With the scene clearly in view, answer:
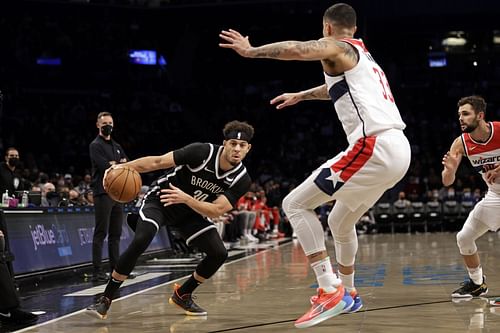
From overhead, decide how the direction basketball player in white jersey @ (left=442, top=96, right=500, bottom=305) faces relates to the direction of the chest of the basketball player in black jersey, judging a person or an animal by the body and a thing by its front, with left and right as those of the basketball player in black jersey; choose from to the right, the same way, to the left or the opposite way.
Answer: to the right

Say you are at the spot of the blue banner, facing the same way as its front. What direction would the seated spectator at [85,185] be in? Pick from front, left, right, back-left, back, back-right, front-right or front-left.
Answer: back-left

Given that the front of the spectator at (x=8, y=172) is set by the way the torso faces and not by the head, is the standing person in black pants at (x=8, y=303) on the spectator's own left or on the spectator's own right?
on the spectator's own right

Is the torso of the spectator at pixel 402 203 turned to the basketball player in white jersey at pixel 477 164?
yes

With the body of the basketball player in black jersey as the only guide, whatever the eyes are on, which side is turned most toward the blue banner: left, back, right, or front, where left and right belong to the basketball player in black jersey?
back

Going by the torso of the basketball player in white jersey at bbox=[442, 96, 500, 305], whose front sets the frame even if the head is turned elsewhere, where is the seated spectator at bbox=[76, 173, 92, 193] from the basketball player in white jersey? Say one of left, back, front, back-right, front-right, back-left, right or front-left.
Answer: right

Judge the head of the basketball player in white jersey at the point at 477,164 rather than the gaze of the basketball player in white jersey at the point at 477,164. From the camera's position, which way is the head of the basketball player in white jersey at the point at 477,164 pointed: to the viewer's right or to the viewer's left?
to the viewer's left

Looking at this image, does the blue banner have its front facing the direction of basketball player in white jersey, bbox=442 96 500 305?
yes

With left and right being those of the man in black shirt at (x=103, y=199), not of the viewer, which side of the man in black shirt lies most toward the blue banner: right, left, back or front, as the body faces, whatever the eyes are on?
back

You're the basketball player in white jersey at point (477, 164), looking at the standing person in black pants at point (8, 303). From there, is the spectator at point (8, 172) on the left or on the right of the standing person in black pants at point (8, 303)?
right

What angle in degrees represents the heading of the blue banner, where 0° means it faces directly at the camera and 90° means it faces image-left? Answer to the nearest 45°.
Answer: approximately 315°

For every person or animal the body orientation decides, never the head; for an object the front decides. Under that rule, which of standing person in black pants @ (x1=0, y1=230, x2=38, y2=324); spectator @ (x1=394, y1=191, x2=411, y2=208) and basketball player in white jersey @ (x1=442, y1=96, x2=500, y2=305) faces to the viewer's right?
the standing person in black pants

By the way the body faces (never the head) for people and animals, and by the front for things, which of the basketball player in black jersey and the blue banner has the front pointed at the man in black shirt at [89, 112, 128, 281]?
the blue banner

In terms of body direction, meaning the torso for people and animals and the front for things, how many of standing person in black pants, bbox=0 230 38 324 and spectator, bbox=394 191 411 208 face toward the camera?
1

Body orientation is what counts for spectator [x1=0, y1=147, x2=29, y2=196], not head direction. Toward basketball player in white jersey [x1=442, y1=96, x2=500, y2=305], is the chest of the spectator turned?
yes

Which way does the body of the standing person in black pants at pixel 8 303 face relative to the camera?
to the viewer's right
